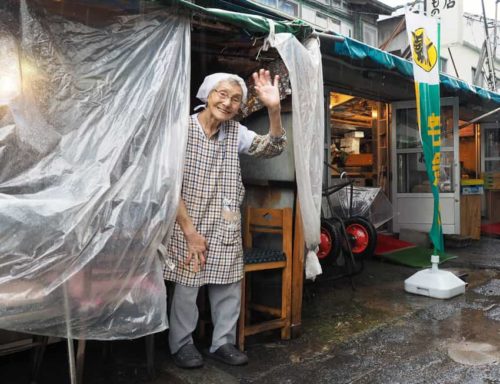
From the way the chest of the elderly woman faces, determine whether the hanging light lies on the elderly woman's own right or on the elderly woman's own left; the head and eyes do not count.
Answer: on the elderly woman's own right

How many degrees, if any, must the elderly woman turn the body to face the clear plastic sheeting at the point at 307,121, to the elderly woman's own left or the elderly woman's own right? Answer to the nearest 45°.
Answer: approximately 45° to the elderly woman's own left

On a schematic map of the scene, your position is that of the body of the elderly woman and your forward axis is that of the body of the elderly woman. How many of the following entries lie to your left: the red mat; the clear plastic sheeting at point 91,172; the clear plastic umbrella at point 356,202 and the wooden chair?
3

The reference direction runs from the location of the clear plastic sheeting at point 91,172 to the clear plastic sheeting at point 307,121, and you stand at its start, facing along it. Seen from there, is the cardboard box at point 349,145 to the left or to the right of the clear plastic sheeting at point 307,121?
left

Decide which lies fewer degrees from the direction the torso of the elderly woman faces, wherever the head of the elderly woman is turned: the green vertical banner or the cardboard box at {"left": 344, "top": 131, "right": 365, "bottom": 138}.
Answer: the green vertical banner

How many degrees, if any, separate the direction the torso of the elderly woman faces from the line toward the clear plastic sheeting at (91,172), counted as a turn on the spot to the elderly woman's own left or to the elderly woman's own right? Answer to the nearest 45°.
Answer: approximately 90° to the elderly woman's own right

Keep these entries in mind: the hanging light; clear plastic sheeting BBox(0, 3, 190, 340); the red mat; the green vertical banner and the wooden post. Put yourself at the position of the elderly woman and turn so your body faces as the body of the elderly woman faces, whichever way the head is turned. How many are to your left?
3

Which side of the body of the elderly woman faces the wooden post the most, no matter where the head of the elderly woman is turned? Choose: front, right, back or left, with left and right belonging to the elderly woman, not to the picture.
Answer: left

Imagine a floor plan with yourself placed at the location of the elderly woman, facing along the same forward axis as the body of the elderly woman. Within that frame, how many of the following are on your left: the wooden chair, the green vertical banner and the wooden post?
3

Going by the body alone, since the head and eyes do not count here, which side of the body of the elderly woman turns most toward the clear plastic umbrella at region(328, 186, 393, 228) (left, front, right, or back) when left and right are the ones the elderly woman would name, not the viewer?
left

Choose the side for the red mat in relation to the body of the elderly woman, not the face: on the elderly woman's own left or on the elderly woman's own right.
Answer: on the elderly woman's own left

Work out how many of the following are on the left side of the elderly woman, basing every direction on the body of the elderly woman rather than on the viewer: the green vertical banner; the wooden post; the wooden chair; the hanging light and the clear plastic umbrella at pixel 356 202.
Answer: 4

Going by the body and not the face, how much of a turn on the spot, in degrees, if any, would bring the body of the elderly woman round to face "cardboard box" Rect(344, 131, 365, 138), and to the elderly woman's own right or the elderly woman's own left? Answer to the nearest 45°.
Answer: approximately 90° to the elderly woman's own left

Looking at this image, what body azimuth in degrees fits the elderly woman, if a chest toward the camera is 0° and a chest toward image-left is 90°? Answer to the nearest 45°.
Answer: approximately 315°
